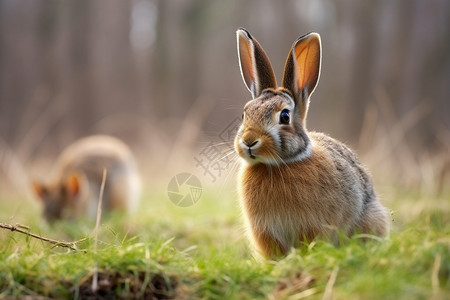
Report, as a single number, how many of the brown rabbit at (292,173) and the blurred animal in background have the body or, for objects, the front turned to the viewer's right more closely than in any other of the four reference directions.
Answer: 0

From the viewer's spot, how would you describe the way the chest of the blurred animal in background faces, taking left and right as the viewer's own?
facing the viewer and to the left of the viewer

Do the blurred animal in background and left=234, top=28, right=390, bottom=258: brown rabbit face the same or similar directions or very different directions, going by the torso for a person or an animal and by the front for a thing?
same or similar directions

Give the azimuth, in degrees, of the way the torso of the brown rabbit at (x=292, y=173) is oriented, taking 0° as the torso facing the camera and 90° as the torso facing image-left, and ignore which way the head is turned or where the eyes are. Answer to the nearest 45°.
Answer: approximately 45°

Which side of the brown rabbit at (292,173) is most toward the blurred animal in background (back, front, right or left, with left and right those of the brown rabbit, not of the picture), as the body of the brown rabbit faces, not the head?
right

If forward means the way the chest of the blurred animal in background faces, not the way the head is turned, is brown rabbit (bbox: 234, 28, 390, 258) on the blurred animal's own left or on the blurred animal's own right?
on the blurred animal's own left
